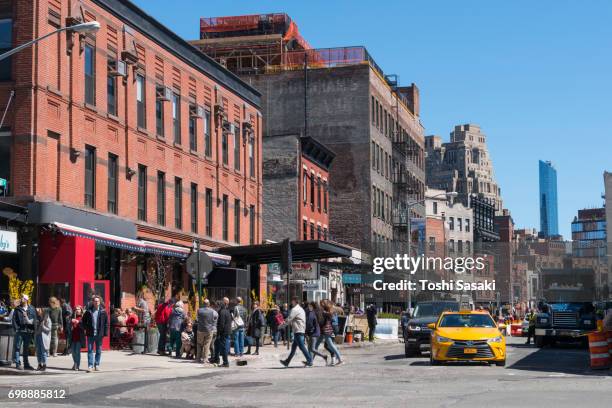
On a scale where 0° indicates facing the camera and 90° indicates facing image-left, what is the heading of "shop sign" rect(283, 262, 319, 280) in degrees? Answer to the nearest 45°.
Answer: approximately 0°

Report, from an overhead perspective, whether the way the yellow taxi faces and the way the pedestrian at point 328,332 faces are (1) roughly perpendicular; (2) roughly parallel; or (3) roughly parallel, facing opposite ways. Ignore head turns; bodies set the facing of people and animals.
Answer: roughly perpendicular

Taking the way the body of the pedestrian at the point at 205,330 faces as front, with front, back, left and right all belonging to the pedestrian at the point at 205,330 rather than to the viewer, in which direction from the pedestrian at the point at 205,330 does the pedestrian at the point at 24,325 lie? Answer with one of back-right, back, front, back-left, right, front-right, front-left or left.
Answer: back-left

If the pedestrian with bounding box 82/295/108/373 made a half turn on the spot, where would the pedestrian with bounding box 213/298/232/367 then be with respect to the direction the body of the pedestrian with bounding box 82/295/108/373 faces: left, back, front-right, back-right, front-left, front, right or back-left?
front-right

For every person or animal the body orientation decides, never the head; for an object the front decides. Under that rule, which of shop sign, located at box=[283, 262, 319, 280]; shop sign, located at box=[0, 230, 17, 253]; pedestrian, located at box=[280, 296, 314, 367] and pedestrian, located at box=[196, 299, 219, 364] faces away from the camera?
pedestrian, located at box=[196, 299, 219, 364]

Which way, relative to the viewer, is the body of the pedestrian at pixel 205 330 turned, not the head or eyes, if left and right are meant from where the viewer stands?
facing away from the viewer

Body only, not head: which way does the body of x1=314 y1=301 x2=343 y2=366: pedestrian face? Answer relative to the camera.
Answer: to the viewer's left

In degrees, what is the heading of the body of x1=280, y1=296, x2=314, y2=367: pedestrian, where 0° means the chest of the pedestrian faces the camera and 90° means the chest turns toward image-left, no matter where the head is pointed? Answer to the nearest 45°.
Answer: approximately 90°
